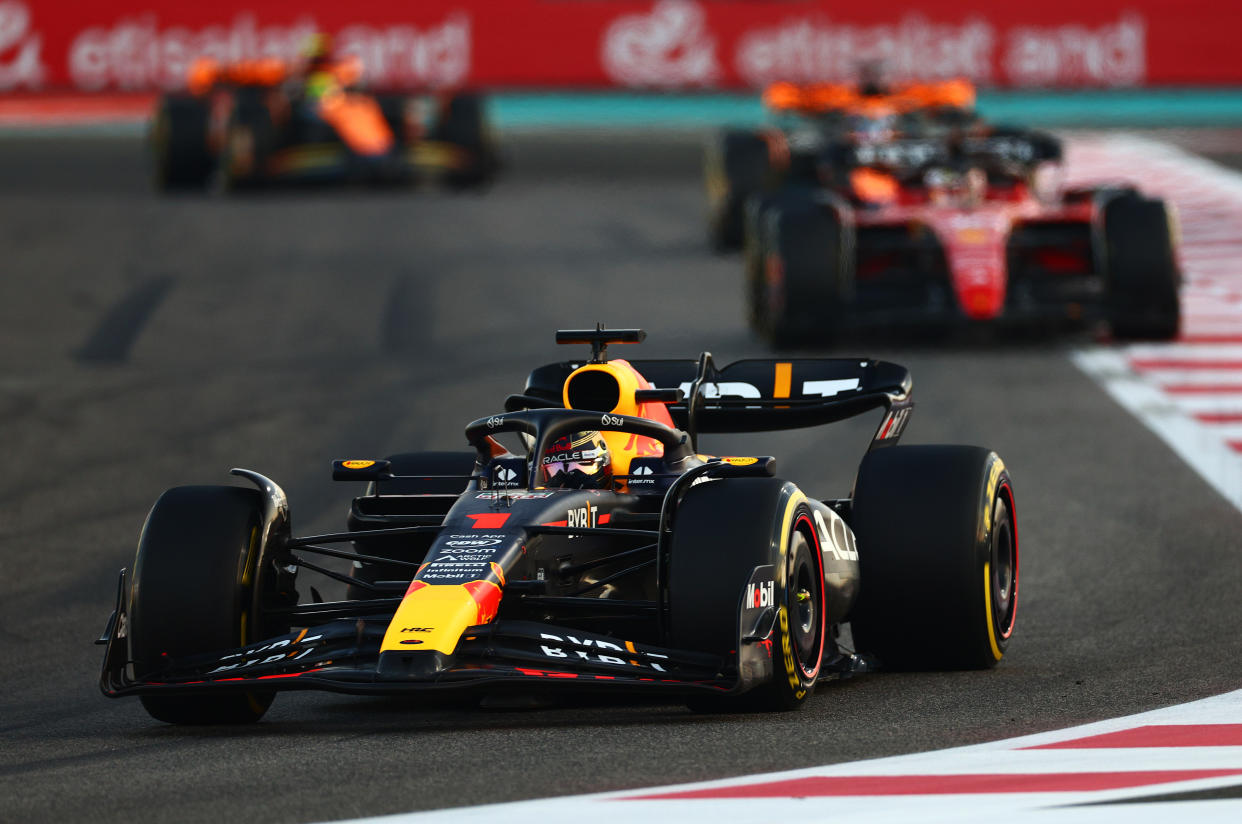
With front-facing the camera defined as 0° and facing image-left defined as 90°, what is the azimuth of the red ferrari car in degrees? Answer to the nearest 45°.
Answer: approximately 0°

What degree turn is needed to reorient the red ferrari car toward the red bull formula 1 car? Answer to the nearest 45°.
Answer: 0° — it already faces it
